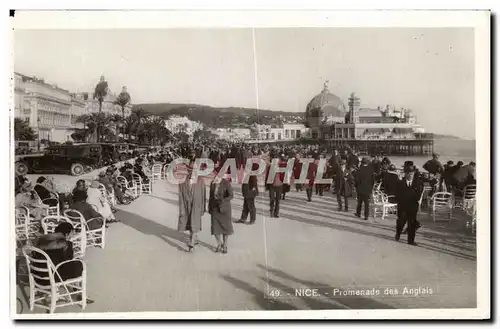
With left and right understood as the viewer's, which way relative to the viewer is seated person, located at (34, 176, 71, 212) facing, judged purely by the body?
facing to the right of the viewer

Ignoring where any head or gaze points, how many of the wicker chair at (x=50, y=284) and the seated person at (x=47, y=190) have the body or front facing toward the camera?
0

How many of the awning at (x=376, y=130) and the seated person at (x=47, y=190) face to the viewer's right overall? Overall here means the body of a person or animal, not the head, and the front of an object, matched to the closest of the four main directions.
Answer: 1

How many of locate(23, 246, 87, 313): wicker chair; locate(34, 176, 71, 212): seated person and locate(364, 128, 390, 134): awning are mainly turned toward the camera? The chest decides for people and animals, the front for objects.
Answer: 1

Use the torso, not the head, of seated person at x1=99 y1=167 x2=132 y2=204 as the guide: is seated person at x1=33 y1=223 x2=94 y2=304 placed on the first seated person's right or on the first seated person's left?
on the first seated person's right

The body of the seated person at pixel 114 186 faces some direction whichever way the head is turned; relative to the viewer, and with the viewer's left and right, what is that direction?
facing the viewer and to the right of the viewer

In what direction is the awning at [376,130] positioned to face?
toward the camera
